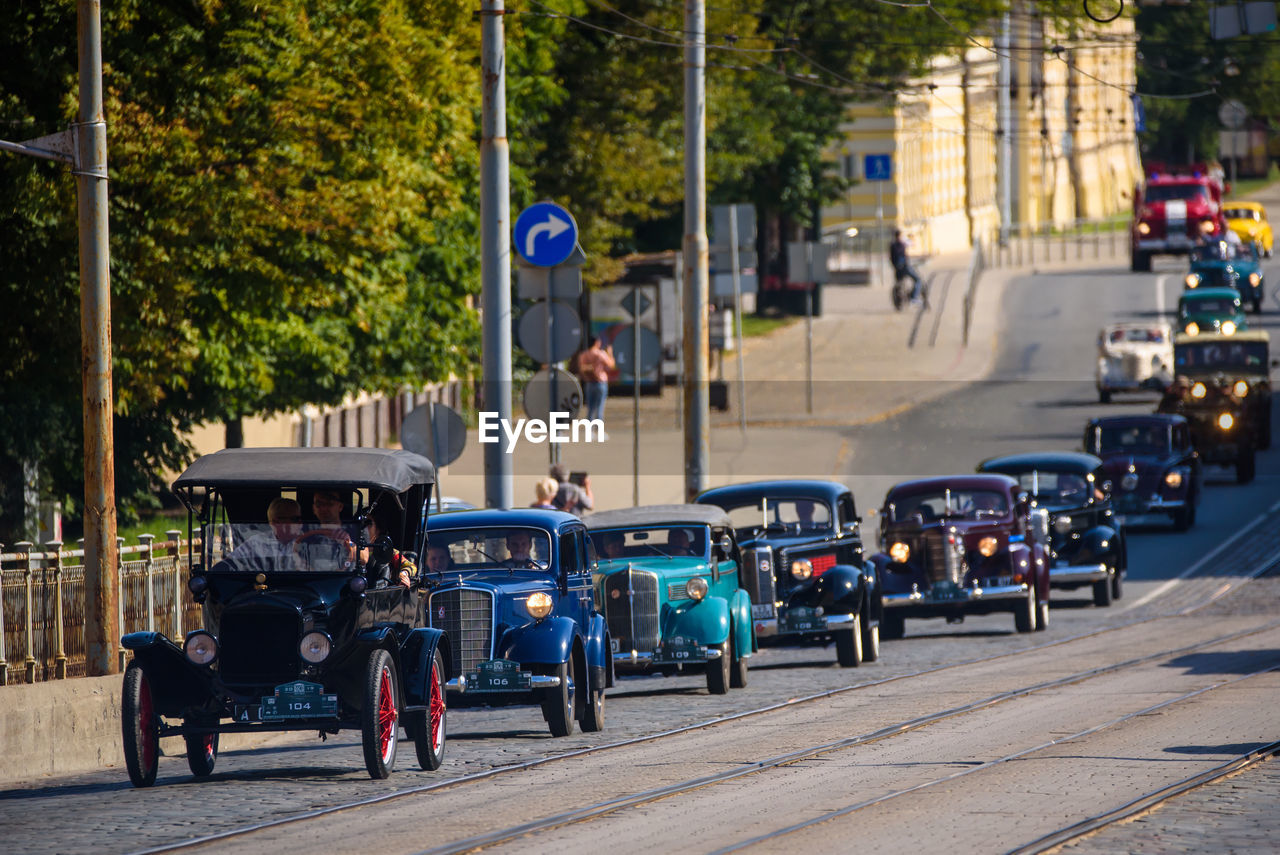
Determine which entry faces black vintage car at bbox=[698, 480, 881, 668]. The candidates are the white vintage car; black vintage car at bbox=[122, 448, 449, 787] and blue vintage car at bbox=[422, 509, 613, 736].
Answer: the white vintage car

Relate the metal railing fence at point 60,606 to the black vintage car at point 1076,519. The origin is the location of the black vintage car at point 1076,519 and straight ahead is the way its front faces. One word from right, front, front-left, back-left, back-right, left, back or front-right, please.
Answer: front-right

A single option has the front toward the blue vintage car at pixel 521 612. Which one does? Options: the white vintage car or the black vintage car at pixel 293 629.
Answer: the white vintage car

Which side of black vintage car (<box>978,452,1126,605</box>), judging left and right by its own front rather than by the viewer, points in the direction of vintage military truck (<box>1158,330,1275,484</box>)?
back

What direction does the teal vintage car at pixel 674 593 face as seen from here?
toward the camera

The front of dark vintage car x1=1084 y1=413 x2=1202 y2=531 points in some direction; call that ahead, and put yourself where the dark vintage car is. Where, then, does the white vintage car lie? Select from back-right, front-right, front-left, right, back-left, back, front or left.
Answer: back

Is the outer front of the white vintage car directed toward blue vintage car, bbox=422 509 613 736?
yes

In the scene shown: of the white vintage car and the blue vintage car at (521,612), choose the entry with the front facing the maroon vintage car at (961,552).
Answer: the white vintage car

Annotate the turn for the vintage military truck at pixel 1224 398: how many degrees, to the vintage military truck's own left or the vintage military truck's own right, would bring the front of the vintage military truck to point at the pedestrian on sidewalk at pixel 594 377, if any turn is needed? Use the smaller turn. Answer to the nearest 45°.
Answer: approximately 90° to the vintage military truck's own right

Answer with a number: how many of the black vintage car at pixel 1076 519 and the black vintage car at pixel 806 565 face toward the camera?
2

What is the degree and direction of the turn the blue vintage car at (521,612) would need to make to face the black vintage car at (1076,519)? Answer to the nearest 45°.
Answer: approximately 180°

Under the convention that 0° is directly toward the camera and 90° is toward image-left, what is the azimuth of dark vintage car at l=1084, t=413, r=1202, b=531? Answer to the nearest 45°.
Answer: approximately 0°

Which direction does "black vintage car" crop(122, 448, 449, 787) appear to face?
toward the camera
